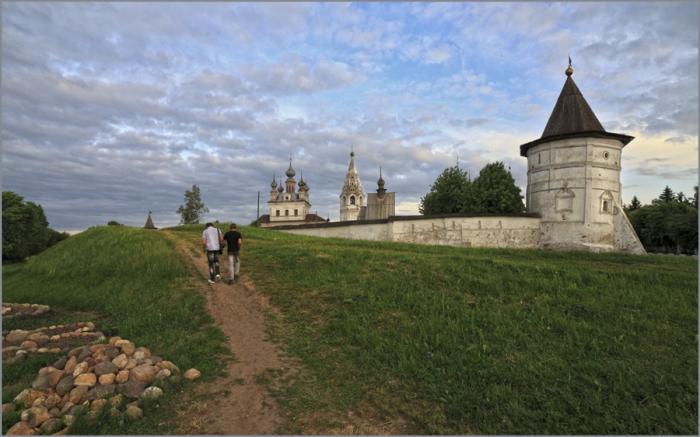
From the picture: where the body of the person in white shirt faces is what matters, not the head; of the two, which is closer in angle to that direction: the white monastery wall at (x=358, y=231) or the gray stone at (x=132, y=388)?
the white monastery wall

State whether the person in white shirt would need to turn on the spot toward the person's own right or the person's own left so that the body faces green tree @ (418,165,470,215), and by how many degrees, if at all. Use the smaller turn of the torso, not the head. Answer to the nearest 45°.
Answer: approximately 45° to the person's own right

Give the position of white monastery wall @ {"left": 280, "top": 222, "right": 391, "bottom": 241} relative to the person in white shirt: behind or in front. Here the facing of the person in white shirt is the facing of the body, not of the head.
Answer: in front

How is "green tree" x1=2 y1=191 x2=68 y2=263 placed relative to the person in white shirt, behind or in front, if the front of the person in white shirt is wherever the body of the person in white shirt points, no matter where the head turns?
in front

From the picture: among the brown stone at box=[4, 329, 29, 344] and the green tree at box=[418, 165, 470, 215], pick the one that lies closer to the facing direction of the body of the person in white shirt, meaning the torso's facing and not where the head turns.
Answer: the green tree

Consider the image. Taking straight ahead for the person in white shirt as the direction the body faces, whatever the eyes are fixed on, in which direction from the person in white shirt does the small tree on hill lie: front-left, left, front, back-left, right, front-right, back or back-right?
front

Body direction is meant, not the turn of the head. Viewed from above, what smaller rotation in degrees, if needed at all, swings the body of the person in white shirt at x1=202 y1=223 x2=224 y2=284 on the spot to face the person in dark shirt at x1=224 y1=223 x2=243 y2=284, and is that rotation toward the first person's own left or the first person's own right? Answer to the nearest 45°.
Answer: approximately 135° to the first person's own right

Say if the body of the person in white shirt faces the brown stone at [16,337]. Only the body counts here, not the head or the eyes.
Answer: no

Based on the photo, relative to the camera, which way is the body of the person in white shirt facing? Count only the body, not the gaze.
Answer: away from the camera

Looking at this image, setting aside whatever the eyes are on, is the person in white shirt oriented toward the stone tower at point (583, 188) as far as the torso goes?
no

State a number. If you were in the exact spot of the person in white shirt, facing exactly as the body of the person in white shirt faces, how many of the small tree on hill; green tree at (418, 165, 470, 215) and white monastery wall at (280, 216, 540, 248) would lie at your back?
0

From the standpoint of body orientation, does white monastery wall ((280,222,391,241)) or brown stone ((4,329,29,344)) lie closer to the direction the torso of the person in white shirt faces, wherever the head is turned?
the white monastery wall

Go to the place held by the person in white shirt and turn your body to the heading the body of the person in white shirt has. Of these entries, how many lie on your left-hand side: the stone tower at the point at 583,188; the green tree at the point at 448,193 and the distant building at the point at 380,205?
0

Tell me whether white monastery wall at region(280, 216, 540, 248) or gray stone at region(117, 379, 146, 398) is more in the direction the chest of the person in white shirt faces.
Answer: the white monastery wall

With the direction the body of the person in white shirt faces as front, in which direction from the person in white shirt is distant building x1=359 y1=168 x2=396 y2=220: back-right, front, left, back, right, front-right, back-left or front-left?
front-right
